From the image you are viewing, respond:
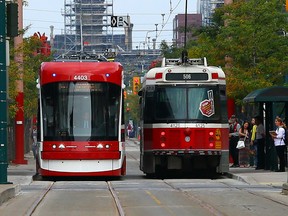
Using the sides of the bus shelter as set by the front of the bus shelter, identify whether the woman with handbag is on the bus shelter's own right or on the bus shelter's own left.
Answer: on the bus shelter's own right

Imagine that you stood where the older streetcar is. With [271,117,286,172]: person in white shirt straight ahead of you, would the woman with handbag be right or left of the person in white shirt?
left

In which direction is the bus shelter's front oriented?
to the viewer's left

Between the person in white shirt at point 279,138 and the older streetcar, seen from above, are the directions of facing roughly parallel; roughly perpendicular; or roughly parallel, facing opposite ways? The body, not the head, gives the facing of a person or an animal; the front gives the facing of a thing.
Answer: roughly perpendicular

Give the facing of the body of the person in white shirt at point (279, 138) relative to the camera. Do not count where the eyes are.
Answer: to the viewer's left

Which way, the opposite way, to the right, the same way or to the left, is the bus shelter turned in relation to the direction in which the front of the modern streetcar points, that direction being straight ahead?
to the right
